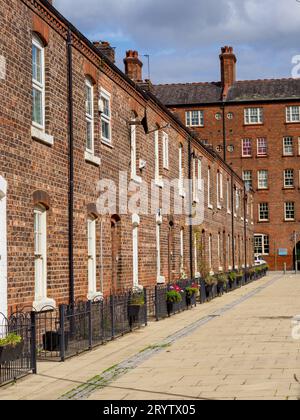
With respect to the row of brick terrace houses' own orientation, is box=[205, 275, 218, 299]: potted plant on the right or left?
on its left

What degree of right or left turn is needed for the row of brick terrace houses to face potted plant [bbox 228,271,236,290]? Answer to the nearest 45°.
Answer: approximately 135° to its left

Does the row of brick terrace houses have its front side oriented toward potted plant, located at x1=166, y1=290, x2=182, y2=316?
no

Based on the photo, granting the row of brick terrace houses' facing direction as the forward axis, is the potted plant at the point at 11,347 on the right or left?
on its right

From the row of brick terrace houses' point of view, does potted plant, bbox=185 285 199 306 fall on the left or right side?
on its left

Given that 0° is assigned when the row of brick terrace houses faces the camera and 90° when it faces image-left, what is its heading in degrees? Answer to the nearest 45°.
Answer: approximately 315°

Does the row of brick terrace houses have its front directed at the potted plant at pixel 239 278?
no
